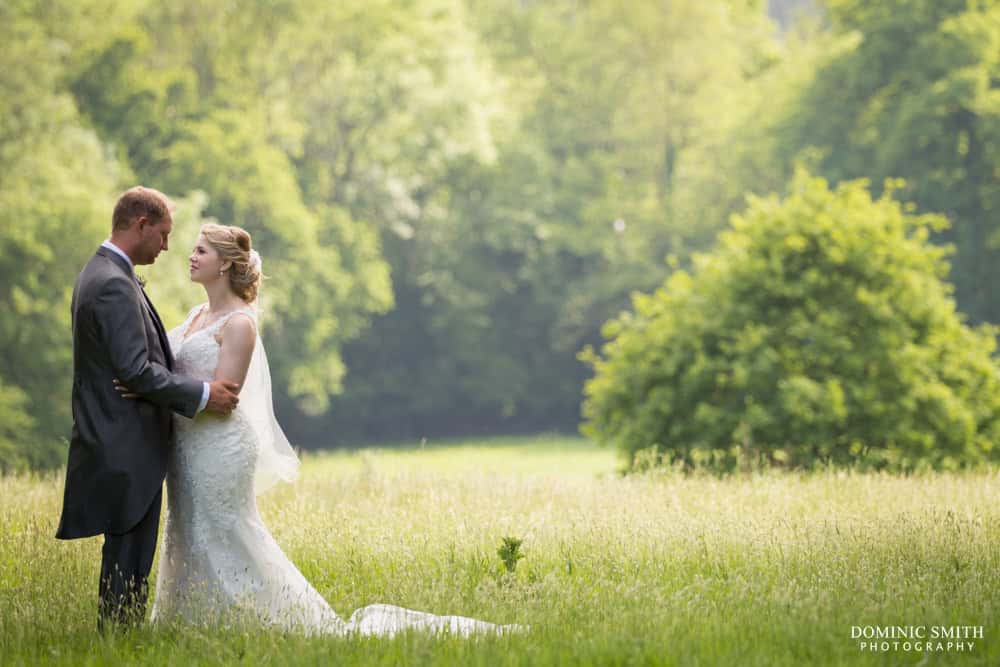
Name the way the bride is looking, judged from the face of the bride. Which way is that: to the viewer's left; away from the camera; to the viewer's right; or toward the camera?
to the viewer's left

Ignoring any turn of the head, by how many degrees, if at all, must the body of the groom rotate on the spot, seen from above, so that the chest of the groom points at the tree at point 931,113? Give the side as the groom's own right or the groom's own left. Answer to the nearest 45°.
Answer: approximately 45° to the groom's own left

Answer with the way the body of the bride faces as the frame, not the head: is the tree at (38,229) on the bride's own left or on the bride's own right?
on the bride's own right

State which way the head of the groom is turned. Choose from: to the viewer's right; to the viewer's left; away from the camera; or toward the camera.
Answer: to the viewer's right

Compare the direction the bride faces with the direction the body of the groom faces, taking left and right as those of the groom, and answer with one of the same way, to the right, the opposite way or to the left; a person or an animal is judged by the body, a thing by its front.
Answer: the opposite way

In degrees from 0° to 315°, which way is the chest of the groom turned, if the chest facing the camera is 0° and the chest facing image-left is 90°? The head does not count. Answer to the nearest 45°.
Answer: approximately 270°

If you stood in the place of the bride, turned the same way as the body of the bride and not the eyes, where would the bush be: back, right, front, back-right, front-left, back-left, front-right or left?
back-right

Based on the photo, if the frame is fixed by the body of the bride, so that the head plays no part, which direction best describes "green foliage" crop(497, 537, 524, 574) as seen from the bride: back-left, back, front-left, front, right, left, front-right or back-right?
back

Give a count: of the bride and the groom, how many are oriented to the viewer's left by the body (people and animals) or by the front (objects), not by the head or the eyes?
1

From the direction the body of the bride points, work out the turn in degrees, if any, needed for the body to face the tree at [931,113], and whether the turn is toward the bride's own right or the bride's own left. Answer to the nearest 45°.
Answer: approximately 135° to the bride's own right

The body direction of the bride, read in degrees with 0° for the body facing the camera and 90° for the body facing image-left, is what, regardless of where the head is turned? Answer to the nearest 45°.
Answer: approximately 90°

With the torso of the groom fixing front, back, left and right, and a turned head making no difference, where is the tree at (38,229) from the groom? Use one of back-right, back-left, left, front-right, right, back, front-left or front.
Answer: left
